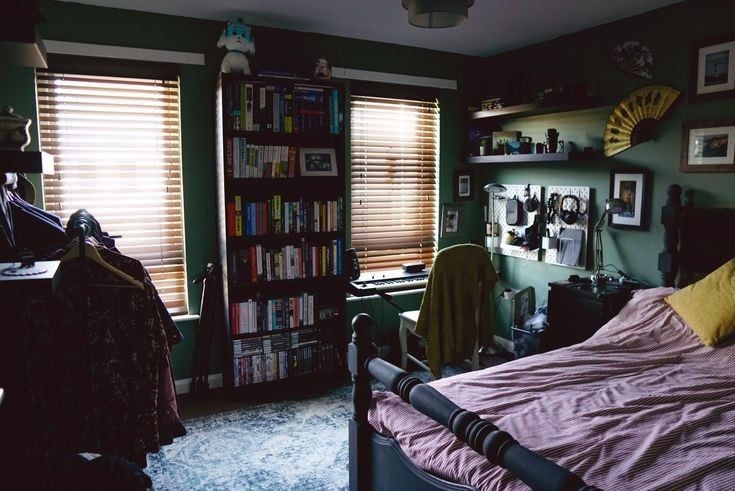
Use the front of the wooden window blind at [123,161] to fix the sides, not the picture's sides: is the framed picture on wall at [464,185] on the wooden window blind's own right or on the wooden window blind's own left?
on the wooden window blind's own left

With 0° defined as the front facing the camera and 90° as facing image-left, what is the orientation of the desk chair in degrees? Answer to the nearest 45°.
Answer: approximately 135°

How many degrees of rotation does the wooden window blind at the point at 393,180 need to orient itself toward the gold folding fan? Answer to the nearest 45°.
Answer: approximately 45° to its left

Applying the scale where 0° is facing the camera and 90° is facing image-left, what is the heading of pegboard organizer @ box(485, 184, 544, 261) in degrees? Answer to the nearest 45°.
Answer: approximately 45°

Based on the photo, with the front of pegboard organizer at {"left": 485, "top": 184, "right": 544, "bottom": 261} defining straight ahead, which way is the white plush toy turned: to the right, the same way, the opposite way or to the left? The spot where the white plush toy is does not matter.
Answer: to the left

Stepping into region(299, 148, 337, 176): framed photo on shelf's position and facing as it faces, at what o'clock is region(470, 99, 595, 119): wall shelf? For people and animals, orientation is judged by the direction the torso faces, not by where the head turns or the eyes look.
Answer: The wall shelf is roughly at 9 o'clock from the framed photo on shelf.

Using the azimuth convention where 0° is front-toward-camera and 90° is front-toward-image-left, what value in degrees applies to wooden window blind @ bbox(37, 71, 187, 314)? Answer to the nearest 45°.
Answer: approximately 0°

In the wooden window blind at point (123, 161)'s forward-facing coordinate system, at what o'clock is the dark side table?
The dark side table is roughly at 10 o'clock from the wooden window blind.

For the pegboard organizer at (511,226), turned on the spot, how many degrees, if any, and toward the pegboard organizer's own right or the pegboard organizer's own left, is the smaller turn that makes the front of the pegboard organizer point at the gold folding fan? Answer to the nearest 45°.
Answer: approximately 90° to the pegboard organizer's own left
